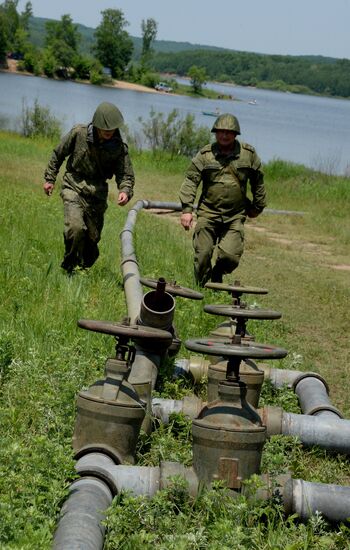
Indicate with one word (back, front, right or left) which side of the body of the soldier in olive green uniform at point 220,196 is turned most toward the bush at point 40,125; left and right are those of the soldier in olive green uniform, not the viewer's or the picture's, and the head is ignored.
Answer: back

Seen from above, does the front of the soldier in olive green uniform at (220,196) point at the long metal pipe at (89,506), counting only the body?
yes

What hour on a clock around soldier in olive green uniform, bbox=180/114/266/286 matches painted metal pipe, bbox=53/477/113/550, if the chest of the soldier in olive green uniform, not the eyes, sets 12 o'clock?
The painted metal pipe is roughly at 12 o'clock from the soldier in olive green uniform.

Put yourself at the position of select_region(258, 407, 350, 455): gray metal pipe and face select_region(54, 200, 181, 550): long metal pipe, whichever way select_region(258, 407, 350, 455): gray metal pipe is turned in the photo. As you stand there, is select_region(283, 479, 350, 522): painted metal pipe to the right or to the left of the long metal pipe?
left

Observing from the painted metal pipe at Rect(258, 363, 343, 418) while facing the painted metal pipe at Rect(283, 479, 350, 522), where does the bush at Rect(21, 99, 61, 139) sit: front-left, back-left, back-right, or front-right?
back-right

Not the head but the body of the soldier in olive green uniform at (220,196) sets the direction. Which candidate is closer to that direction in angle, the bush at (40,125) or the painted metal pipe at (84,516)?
the painted metal pipe

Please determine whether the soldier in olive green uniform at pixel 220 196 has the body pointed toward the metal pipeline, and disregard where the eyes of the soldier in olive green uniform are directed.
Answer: yes

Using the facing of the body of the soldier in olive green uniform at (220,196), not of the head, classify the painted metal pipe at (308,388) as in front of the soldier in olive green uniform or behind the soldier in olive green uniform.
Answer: in front

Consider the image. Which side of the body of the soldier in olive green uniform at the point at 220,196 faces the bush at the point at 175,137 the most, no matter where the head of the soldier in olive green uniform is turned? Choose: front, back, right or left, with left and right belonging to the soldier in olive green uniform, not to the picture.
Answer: back

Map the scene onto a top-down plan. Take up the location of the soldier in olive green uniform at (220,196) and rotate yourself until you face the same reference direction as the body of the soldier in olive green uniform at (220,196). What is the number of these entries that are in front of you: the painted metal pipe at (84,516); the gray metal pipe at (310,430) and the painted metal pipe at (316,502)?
3

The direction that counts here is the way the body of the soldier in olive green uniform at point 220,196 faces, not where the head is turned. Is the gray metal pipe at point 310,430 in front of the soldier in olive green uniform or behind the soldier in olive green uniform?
in front

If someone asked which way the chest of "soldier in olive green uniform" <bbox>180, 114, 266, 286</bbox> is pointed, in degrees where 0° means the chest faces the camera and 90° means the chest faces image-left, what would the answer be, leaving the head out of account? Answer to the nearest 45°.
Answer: approximately 0°

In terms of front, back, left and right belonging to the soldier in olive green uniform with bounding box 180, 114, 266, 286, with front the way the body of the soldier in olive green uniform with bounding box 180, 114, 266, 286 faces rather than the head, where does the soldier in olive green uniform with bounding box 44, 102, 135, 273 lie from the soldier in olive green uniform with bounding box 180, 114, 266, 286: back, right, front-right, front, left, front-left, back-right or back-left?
right
